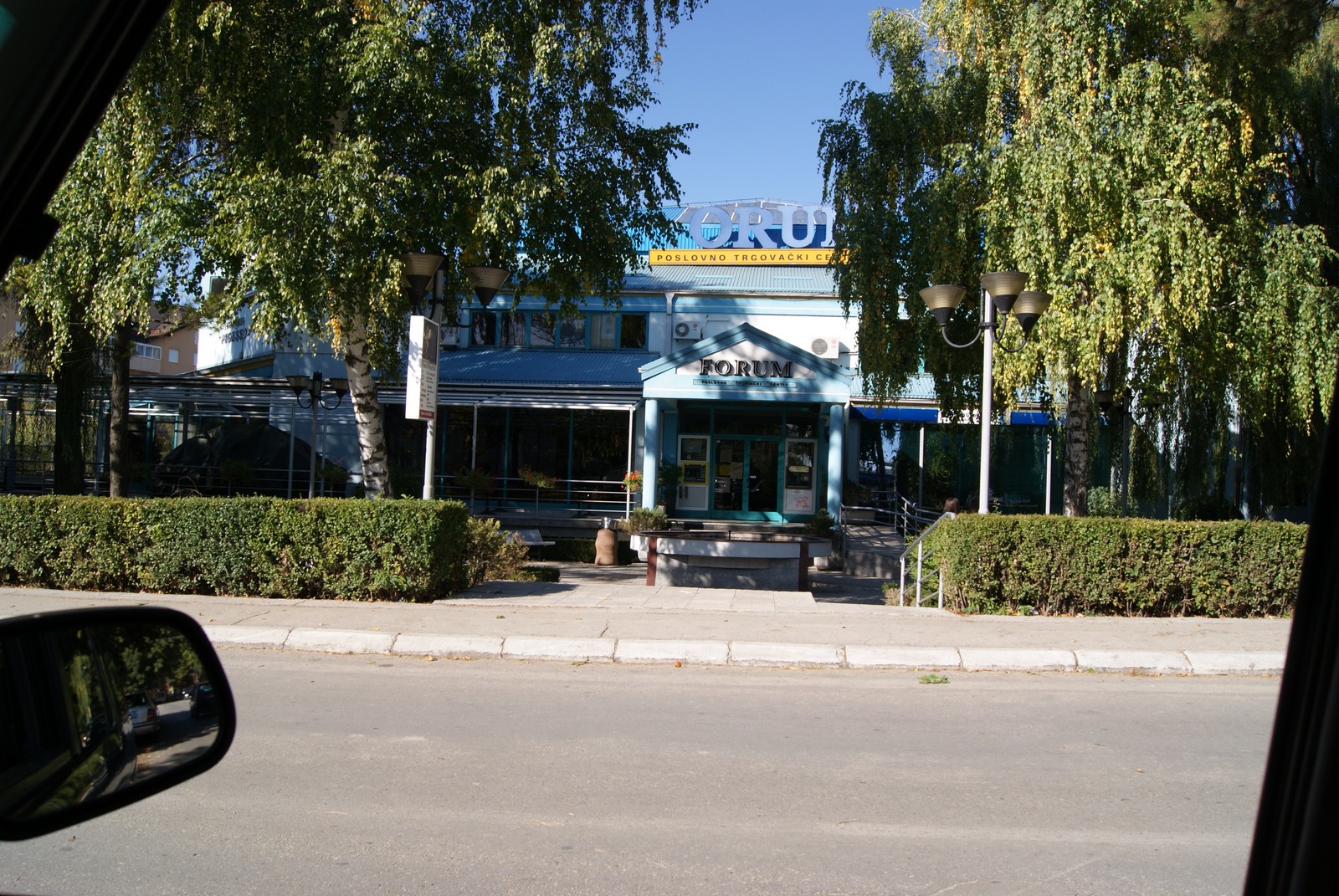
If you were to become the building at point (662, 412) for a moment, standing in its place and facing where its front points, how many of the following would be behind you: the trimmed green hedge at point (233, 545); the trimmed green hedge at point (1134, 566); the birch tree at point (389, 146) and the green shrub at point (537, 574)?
0

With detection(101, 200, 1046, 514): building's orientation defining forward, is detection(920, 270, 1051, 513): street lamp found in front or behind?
in front

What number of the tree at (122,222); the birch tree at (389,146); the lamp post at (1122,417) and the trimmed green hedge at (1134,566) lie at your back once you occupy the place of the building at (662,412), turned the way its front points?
0

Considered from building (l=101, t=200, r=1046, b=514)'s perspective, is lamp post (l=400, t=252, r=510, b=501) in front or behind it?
in front

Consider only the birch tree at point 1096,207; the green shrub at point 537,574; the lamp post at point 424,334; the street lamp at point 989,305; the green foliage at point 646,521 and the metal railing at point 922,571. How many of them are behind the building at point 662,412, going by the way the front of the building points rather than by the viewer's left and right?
0

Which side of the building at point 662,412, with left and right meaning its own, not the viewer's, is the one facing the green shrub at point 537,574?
front

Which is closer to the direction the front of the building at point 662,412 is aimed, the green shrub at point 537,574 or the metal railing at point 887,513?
the green shrub

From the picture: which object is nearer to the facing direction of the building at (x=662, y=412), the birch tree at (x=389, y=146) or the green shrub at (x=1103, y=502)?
the birch tree

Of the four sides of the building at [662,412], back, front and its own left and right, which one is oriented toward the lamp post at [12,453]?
right

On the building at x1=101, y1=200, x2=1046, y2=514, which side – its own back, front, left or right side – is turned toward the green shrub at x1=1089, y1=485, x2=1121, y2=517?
left

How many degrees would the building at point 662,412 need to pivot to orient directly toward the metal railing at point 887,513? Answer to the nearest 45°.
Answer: approximately 90° to its left

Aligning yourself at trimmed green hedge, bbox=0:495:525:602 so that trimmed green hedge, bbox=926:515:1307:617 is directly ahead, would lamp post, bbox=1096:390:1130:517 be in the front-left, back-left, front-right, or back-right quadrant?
front-left

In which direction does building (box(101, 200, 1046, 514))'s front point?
toward the camera

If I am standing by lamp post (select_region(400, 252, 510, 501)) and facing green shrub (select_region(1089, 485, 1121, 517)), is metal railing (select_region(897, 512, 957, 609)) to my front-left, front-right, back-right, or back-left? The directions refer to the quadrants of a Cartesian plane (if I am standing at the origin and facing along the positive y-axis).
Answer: front-right

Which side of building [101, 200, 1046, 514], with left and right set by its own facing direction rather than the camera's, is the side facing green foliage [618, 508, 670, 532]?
front
